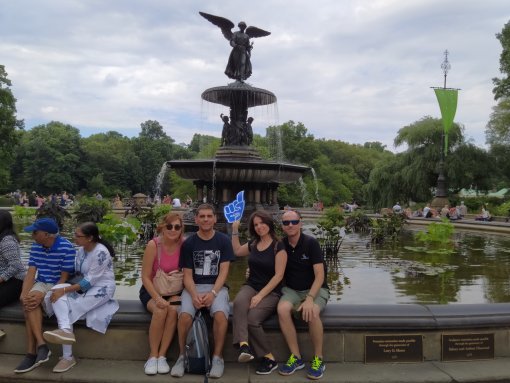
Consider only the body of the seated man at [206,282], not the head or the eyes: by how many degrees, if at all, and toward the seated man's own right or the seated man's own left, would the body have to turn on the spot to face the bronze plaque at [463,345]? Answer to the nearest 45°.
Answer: approximately 90° to the seated man's own left

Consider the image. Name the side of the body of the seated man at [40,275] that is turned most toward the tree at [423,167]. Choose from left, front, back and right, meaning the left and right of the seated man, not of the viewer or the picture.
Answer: back

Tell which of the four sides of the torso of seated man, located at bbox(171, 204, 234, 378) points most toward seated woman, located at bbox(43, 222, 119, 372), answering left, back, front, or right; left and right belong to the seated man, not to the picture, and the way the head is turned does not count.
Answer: right

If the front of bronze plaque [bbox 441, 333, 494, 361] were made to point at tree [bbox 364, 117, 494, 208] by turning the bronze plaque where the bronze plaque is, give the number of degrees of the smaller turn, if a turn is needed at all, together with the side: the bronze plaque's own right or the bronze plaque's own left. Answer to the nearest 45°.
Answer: approximately 180°

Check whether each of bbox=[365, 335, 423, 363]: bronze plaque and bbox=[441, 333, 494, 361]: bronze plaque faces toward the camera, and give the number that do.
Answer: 2

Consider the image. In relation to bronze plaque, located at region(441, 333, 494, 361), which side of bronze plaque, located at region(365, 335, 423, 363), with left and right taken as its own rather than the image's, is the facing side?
left

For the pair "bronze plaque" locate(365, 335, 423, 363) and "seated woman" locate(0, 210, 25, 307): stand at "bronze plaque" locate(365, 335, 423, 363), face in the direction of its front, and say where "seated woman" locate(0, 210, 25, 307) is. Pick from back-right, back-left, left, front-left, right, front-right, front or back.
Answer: right

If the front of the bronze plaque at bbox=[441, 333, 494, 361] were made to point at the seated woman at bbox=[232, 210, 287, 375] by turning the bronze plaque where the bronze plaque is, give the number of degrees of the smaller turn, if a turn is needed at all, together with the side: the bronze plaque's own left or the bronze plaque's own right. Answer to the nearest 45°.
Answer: approximately 90° to the bronze plaque's own right

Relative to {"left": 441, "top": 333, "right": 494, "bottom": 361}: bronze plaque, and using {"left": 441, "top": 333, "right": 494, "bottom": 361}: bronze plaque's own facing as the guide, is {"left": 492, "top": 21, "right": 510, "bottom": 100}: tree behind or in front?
behind

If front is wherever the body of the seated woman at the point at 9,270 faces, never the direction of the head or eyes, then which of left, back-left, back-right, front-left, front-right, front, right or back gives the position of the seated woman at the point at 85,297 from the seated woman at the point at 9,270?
back-left
